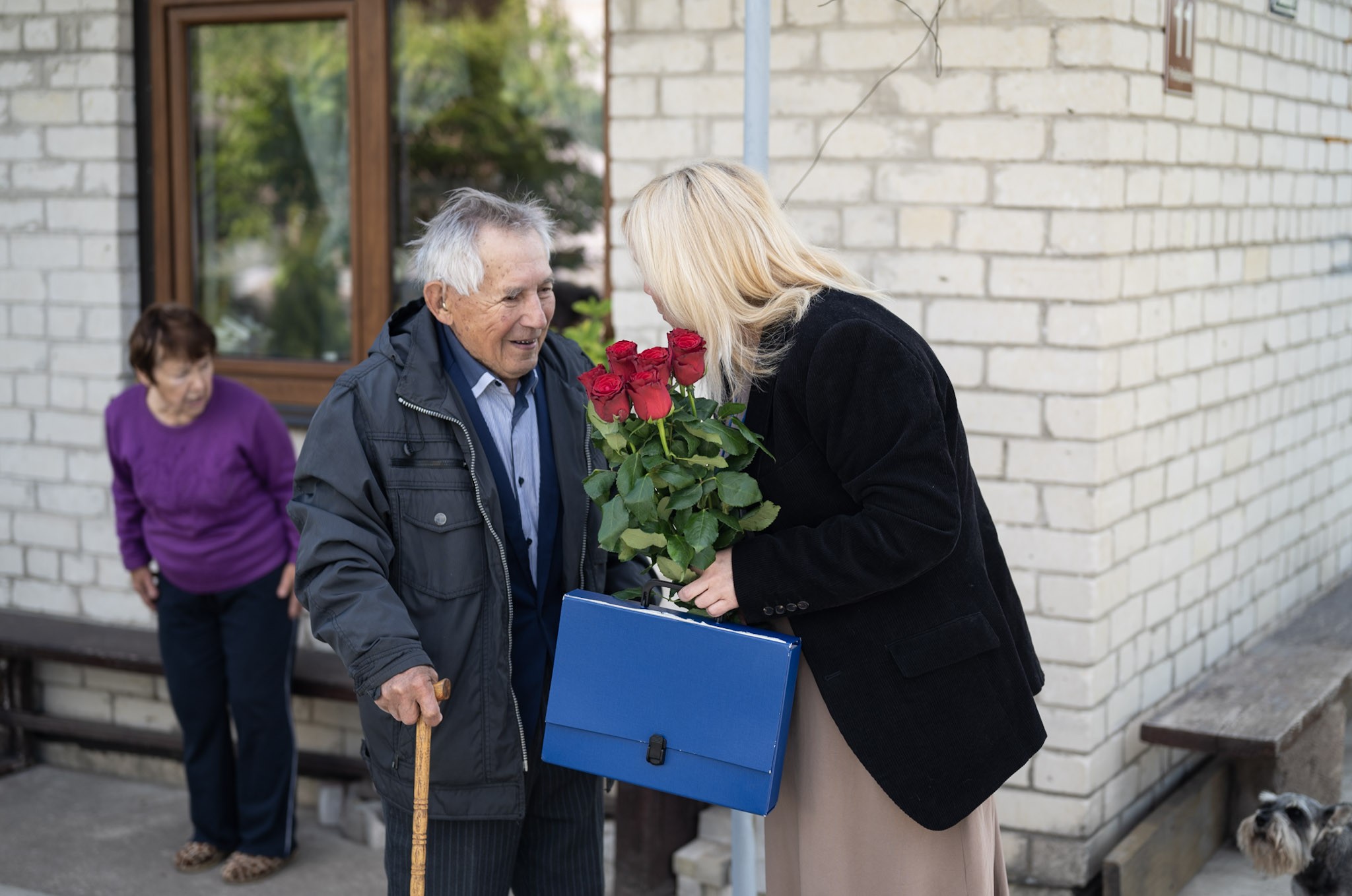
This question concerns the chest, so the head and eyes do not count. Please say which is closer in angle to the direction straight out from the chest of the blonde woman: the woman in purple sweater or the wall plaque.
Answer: the woman in purple sweater

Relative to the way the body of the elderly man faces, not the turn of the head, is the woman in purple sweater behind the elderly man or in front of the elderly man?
behind

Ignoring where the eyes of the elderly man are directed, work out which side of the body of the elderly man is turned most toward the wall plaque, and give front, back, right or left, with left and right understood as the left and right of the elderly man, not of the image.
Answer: left

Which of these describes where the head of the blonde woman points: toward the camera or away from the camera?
away from the camera

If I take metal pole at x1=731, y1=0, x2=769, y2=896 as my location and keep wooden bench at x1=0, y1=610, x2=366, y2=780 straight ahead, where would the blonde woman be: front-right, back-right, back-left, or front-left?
back-left

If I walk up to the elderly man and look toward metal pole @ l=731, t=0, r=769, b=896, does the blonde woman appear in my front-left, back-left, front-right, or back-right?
front-right

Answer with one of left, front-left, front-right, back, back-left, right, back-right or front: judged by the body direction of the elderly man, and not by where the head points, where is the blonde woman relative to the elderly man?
front

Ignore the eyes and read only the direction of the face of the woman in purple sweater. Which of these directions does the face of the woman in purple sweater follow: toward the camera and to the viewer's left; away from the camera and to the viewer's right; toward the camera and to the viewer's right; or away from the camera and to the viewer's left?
toward the camera and to the viewer's right

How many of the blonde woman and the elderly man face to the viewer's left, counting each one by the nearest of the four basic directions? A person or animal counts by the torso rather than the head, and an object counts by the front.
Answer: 1

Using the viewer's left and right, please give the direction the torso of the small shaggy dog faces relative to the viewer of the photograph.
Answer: facing the viewer and to the left of the viewer

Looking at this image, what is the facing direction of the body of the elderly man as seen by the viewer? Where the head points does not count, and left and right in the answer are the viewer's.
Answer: facing the viewer and to the right of the viewer

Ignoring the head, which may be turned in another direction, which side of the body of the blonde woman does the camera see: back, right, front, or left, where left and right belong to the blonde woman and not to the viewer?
left

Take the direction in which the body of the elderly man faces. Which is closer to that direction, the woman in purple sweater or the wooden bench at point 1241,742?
the wooden bench

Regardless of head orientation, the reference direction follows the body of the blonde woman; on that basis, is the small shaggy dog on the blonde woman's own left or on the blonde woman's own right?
on the blonde woman's own right
